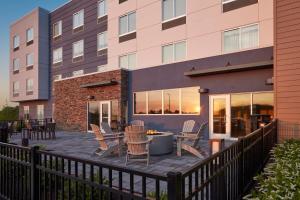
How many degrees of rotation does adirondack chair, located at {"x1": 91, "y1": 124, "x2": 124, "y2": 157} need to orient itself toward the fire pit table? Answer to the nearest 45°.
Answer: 0° — it already faces it

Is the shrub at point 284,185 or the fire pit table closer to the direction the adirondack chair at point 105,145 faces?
the fire pit table

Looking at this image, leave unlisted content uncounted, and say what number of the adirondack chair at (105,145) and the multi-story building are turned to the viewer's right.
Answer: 1

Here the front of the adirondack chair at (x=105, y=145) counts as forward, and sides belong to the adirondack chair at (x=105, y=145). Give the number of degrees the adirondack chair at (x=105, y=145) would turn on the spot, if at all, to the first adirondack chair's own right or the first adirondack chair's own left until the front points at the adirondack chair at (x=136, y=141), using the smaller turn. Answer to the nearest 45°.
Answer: approximately 45° to the first adirondack chair's own right

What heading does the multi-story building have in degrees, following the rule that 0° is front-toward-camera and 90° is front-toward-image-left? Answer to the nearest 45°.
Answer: approximately 45°

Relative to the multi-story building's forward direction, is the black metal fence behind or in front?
in front

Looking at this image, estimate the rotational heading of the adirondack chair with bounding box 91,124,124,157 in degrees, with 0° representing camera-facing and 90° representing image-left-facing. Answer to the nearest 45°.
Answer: approximately 270°

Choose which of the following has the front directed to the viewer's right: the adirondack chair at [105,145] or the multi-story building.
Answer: the adirondack chair
